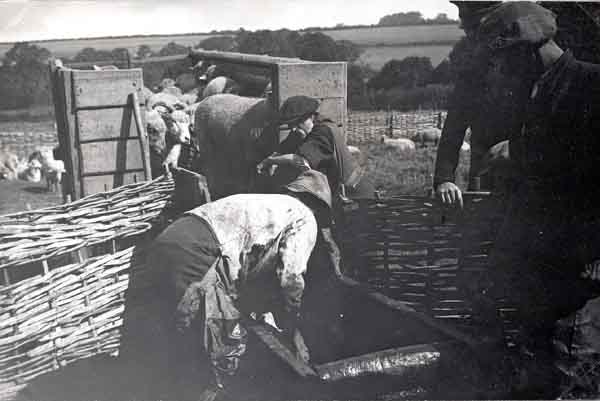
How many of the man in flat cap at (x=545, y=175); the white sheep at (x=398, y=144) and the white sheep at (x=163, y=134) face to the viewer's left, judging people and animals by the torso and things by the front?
2

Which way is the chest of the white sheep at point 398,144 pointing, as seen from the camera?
to the viewer's left

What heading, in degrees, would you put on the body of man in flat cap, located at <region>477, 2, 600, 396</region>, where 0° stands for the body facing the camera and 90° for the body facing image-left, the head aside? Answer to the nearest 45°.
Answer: approximately 90°

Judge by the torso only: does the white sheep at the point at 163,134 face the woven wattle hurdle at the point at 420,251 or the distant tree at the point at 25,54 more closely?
the woven wattle hurdle

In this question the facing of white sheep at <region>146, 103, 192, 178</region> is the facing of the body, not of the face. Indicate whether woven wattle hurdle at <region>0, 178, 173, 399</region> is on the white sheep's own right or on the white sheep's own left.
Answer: on the white sheep's own right

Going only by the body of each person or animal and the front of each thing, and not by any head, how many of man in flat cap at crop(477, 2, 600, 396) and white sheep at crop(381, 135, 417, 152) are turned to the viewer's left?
2

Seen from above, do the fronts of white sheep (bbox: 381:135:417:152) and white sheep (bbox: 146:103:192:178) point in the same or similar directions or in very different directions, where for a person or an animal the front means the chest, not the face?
very different directions

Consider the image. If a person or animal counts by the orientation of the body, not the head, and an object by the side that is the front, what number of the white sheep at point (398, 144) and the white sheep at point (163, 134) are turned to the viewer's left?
1

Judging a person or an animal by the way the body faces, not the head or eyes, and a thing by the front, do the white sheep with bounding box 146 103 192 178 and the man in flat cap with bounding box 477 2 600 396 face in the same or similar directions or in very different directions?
very different directions
